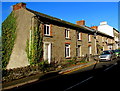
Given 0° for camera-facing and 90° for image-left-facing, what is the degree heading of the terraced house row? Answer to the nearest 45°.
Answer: approximately 315°
